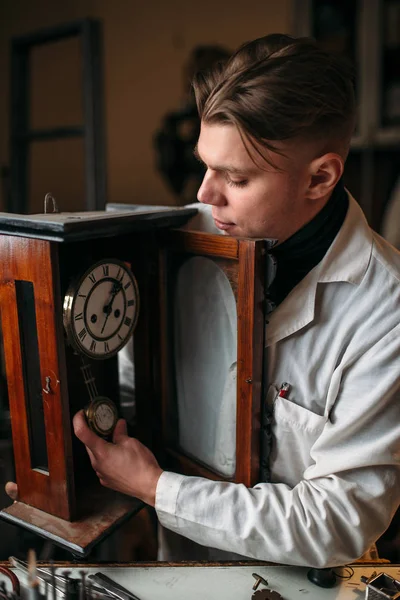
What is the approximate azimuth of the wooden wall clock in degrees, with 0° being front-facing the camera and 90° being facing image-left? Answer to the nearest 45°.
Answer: approximately 315°

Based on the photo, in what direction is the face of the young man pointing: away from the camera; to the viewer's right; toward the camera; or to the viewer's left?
to the viewer's left
